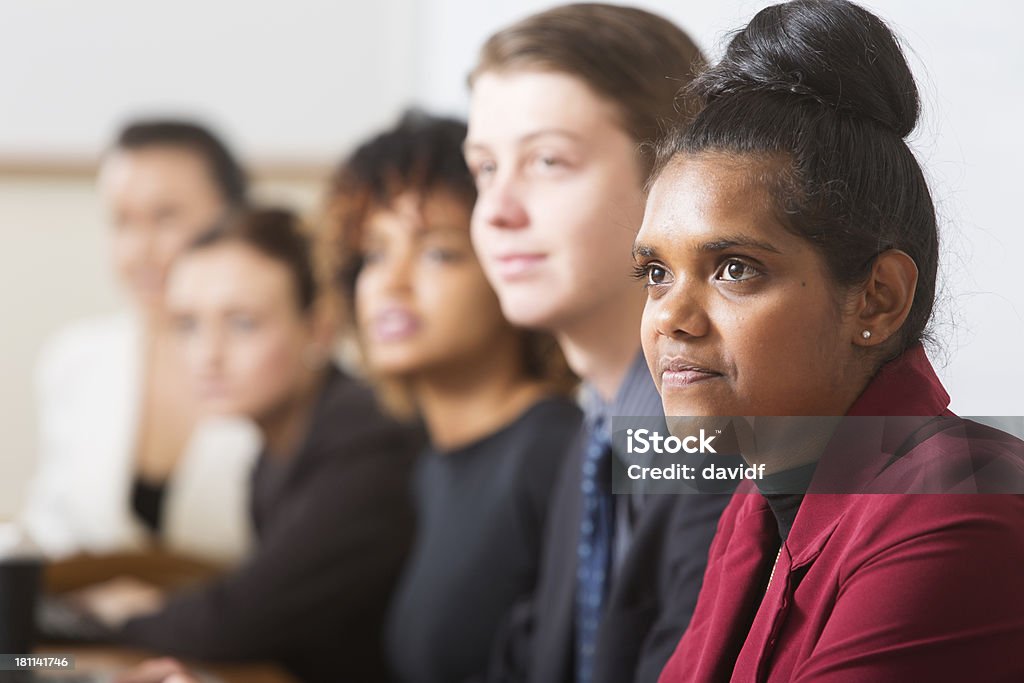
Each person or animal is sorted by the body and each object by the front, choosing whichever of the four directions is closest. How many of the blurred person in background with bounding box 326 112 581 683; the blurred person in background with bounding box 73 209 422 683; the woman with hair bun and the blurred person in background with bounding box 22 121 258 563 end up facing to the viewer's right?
0

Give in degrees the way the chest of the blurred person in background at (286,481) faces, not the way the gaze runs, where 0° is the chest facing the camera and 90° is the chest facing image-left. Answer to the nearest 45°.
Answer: approximately 45°

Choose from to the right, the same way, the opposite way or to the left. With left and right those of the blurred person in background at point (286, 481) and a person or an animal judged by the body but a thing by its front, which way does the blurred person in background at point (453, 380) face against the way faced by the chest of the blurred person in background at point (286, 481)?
the same way

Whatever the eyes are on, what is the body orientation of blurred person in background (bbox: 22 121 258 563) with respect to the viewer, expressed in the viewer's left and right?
facing the viewer and to the left of the viewer

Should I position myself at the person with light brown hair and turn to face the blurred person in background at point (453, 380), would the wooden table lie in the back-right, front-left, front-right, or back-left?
front-left

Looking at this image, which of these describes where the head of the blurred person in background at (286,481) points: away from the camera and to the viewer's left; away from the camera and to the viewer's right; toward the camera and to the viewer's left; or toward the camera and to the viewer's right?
toward the camera and to the viewer's left

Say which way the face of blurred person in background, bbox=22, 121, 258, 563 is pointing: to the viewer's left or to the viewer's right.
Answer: to the viewer's left

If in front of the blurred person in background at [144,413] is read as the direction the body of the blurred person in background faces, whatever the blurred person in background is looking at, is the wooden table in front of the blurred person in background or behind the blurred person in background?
in front

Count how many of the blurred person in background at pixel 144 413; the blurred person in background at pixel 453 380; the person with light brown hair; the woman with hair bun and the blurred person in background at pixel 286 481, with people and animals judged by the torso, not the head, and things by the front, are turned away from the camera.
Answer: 0

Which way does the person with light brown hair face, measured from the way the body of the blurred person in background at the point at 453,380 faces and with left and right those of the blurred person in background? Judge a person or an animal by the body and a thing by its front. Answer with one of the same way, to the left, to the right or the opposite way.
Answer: the same way
